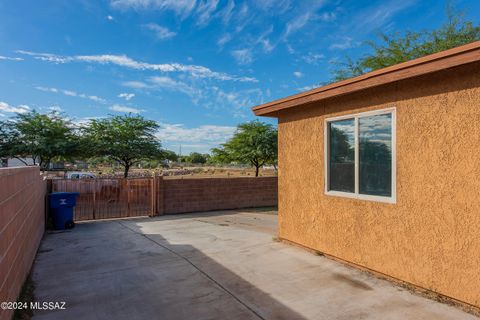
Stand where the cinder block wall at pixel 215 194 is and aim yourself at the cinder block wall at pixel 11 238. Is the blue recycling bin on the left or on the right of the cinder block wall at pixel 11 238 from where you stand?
right

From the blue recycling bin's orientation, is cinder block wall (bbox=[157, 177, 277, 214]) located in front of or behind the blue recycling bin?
behind

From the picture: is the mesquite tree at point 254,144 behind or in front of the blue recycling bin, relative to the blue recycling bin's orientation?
behind

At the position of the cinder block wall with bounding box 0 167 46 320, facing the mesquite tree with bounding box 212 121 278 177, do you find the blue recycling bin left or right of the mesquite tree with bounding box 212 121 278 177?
left

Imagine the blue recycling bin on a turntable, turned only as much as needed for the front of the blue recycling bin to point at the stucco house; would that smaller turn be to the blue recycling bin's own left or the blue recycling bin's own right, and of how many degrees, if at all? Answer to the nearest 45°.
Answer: approximately 135° to the blue recycling bin's own left
